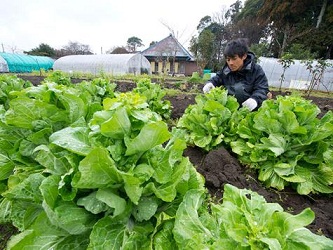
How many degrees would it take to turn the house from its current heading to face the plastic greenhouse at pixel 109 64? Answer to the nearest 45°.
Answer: approximately 45° to its right

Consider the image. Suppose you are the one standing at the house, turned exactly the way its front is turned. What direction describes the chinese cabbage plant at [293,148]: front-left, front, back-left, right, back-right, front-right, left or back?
front

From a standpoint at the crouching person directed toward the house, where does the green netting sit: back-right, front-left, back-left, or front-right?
front-left

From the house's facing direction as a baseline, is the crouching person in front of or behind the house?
in front

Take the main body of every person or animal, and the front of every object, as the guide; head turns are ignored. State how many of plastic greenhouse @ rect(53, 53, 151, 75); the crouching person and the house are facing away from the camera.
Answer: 0

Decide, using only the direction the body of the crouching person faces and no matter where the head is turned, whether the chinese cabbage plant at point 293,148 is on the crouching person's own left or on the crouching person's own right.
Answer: on the crouching person's own left

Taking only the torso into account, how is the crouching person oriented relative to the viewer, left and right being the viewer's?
facing the viewer and to the left of the viewer

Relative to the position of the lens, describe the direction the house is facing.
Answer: facing the viewer
